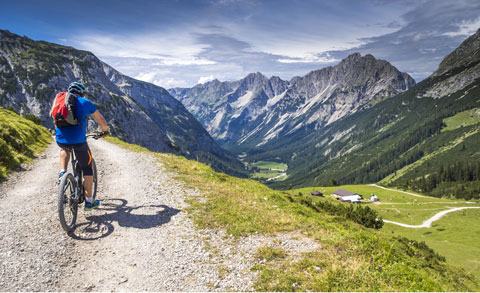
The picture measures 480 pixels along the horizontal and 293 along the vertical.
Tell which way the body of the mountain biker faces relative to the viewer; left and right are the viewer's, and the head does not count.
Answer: facing away from the viewer and to the right of the viewer

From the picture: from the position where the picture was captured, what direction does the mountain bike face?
facing away from the viewer and to the right of the viewer
